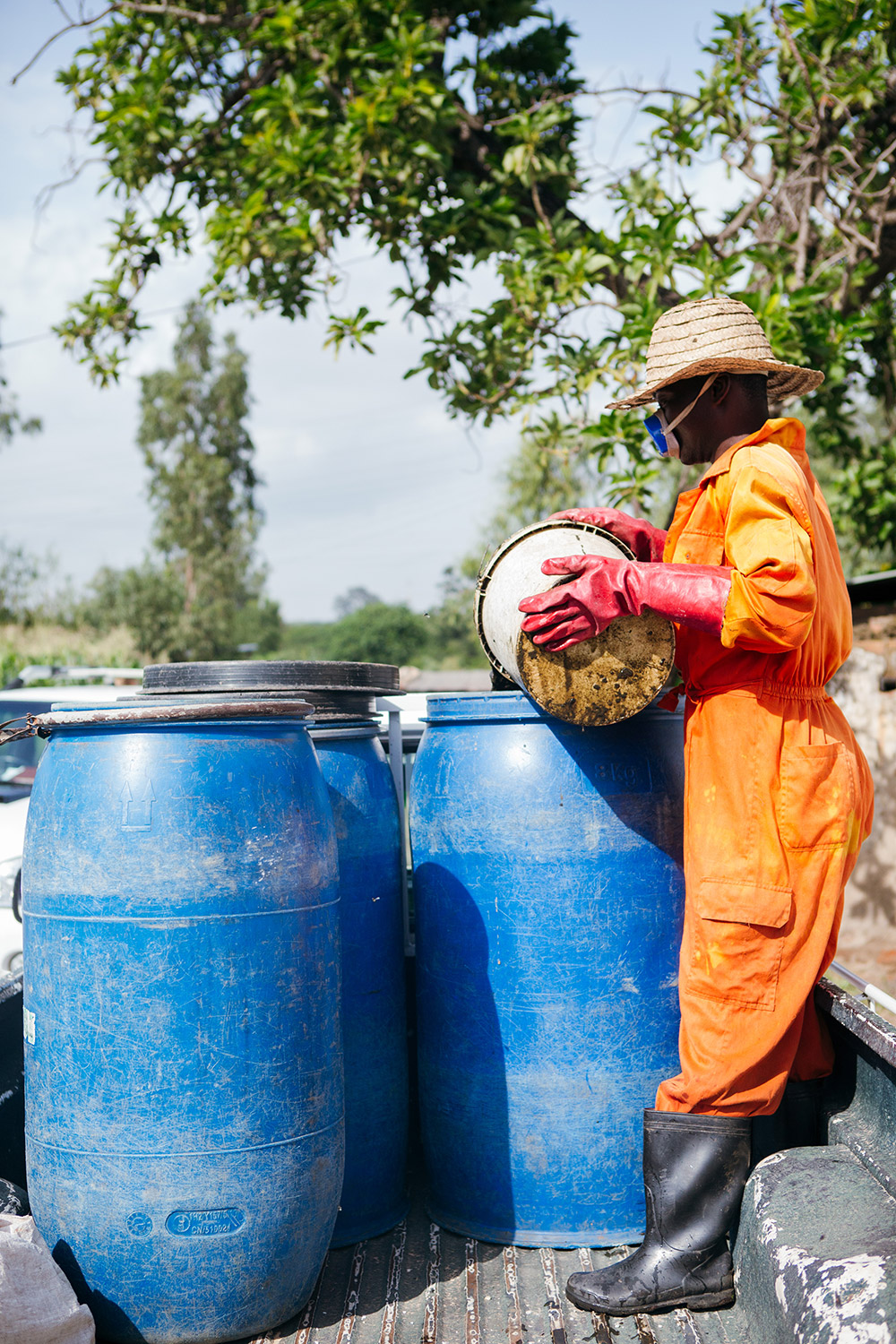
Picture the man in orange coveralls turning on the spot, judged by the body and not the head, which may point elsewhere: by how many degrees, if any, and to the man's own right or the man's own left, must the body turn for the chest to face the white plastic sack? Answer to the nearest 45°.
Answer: approximately 45° to the man's own left

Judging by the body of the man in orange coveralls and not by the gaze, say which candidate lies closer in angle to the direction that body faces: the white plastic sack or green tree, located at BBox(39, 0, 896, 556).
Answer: the white plastic sack

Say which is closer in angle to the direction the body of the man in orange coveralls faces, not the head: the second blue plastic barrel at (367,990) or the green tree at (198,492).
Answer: the second blue plastic barrel

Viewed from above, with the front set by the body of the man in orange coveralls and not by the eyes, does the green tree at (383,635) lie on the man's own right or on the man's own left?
on the man's own right

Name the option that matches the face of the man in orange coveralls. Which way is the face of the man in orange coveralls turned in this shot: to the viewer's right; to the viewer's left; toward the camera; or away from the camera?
to the viewer's left

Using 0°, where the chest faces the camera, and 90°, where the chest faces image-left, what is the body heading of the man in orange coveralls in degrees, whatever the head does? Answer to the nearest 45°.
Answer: approximately 90°

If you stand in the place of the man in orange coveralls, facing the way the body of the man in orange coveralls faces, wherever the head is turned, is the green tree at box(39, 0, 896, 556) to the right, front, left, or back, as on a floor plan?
right

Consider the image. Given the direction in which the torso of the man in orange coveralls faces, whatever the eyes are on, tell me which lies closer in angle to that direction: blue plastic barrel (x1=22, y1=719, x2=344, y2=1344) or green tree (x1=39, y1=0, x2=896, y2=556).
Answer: the blue plastic barrel
